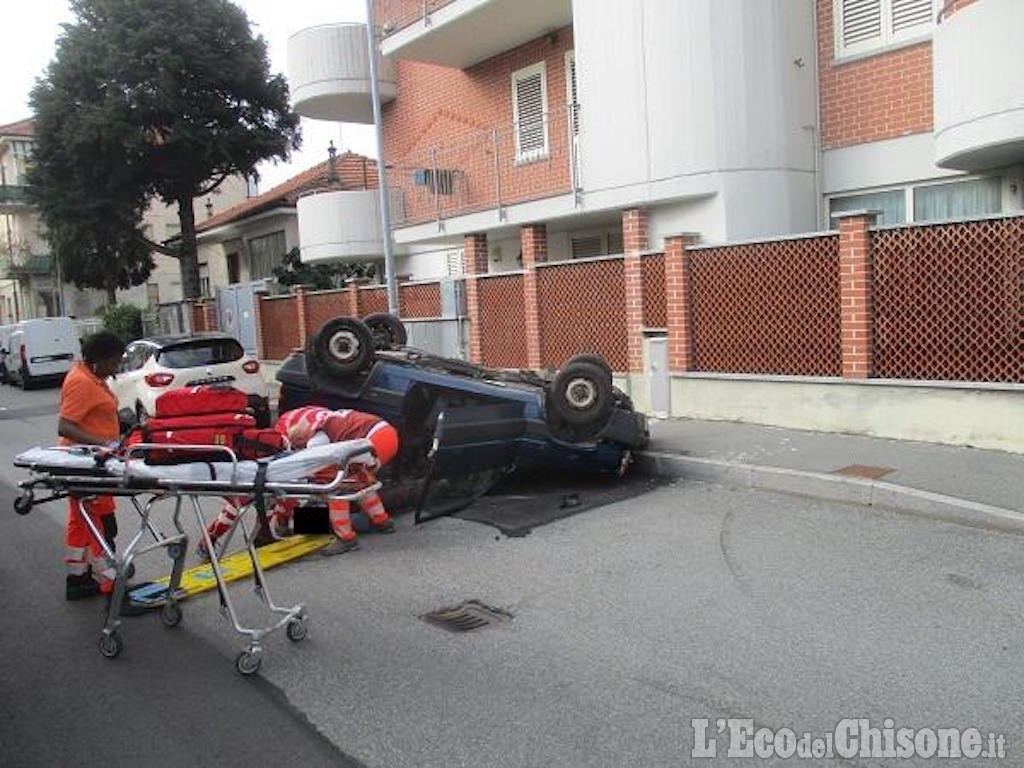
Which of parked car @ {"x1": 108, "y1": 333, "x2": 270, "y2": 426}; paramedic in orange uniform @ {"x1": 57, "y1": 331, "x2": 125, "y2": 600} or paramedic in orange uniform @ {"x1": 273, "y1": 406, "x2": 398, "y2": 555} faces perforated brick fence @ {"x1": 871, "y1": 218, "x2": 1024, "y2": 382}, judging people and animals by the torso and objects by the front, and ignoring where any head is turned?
paramedic in orange uniform @ {"x1": 57, "y1": 331, "x2": 125, "y2": 600}

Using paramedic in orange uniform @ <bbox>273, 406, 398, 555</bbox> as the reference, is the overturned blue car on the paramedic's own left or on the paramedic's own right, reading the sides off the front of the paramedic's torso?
on the paramedic's own right

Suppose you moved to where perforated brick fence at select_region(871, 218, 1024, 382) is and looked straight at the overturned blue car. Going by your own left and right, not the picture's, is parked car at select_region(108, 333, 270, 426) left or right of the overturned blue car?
right

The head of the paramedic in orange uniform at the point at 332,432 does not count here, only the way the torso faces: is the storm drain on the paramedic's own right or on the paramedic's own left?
on the paramedic's own left

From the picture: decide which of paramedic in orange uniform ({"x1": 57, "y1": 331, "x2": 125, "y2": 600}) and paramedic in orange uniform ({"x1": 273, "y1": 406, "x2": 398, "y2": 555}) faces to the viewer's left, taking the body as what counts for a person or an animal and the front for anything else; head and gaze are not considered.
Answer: paramedic in orange uniform ({"x1": 273, "y1": 406, "x2": 398, "y2": 555})

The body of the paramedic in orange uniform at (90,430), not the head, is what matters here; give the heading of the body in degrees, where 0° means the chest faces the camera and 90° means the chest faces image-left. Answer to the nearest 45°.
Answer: approximately 270°

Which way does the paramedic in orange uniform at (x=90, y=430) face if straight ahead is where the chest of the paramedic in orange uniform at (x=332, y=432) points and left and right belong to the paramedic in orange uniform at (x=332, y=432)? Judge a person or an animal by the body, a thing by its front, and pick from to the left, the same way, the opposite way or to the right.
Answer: the opposite way

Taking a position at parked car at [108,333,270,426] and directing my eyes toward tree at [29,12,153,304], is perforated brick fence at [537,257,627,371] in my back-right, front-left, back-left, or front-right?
back-right

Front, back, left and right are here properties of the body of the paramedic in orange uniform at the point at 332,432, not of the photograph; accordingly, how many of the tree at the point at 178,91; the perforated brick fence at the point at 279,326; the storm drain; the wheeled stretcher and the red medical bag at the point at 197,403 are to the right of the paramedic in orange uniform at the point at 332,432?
2

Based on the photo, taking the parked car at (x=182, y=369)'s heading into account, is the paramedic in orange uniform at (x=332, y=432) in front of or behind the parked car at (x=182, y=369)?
behind

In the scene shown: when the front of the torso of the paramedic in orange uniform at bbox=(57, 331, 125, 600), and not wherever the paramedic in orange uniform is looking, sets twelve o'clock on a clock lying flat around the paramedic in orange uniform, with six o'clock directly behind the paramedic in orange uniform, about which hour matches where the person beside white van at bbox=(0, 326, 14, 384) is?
The person beside white van is roughly at 9 o'clock from the paramedic in orange uniform.

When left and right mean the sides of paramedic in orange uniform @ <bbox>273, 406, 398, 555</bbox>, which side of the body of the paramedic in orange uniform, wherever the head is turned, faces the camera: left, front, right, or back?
left
